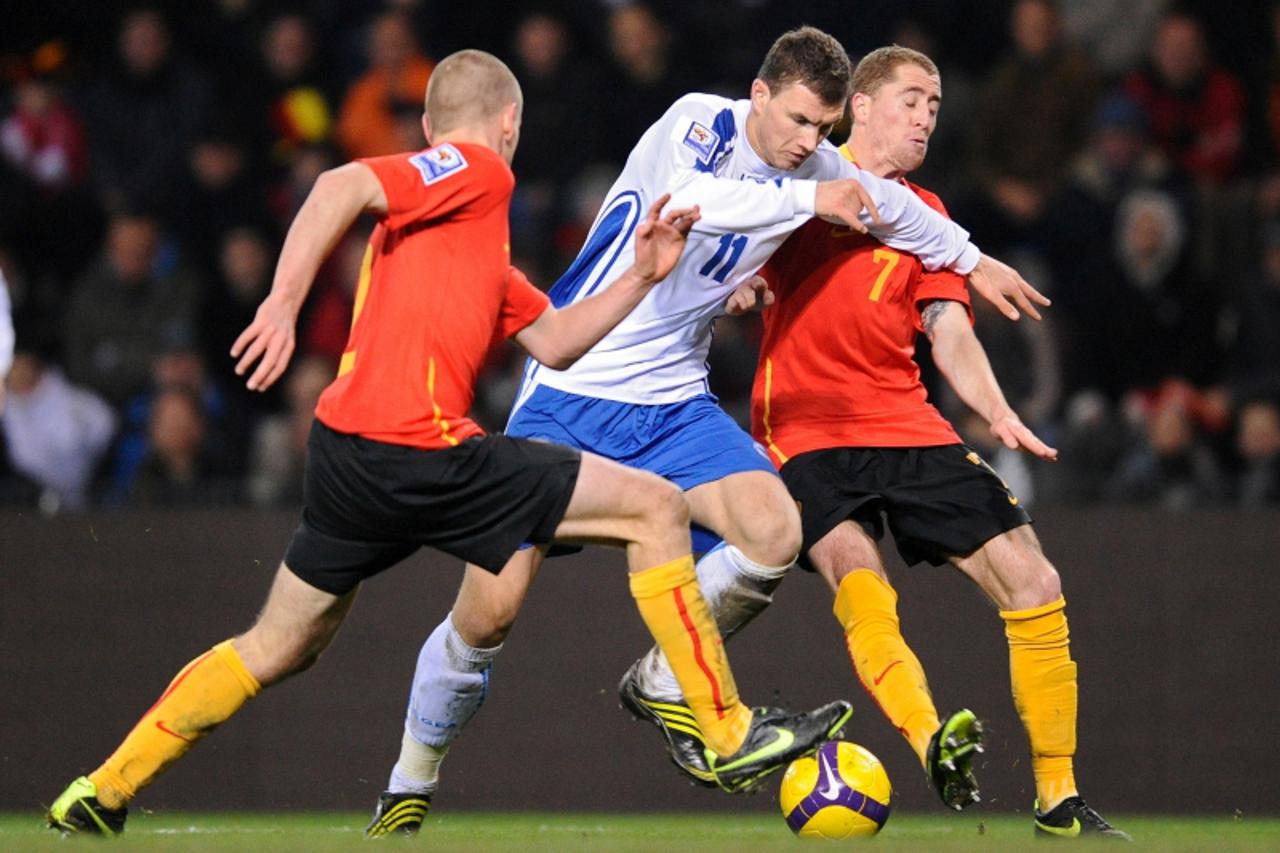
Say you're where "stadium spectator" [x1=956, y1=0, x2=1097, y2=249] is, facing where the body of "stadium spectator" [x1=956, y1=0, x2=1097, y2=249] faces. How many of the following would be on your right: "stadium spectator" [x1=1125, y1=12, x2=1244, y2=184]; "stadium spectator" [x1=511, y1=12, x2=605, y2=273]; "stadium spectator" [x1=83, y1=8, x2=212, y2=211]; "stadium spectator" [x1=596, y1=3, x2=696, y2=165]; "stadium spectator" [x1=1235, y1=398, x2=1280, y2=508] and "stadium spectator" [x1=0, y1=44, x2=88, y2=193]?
4

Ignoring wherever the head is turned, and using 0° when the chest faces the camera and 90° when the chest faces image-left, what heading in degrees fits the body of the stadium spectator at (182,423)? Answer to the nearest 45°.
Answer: approximately 0°

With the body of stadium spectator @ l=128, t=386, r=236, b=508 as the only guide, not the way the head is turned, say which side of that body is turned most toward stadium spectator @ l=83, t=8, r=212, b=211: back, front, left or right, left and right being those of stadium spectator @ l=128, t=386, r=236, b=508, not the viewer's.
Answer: back

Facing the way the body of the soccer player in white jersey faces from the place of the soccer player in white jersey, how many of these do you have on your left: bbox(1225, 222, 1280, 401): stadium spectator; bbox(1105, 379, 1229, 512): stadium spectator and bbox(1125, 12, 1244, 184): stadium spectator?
3

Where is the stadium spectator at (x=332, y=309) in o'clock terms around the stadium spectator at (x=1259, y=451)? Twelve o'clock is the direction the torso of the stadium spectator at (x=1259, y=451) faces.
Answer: the stadium spectator at (x=332, y=309) is roughly at 3 o'clock from the stadium spectator at (x=1259, y=451).

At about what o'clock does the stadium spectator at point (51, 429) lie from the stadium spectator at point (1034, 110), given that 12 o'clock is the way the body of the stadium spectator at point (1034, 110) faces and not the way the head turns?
the stadium spectator at point (51, 429) is roughly at 2 o'clock from the stadium spectator at point (1034, 110).

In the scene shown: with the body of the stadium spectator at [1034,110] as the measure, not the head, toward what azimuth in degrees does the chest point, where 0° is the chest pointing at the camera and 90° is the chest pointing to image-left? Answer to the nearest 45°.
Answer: approximately 0°
